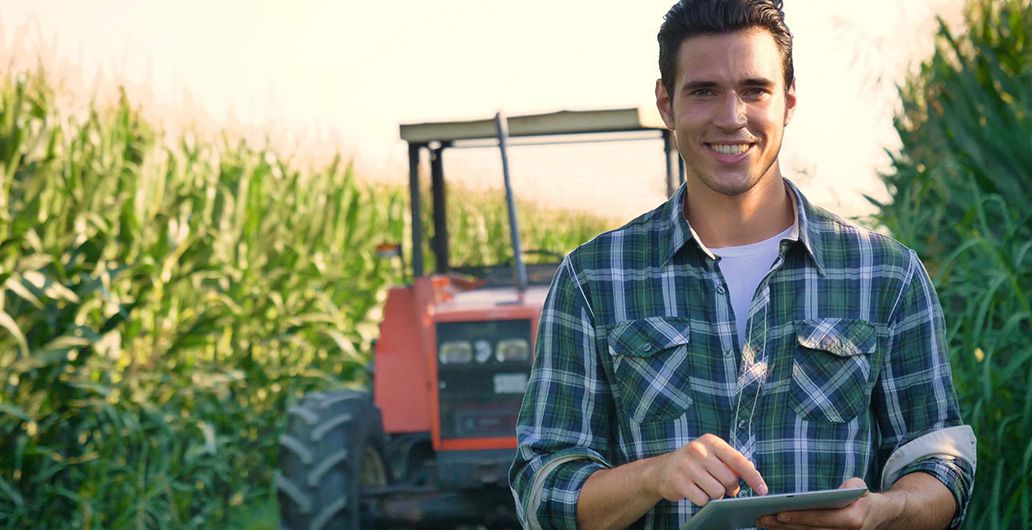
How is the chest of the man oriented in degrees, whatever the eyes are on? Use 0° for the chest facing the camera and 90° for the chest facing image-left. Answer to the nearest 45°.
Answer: approximately 0°

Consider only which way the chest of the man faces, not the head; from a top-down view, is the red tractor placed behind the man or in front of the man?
behind
